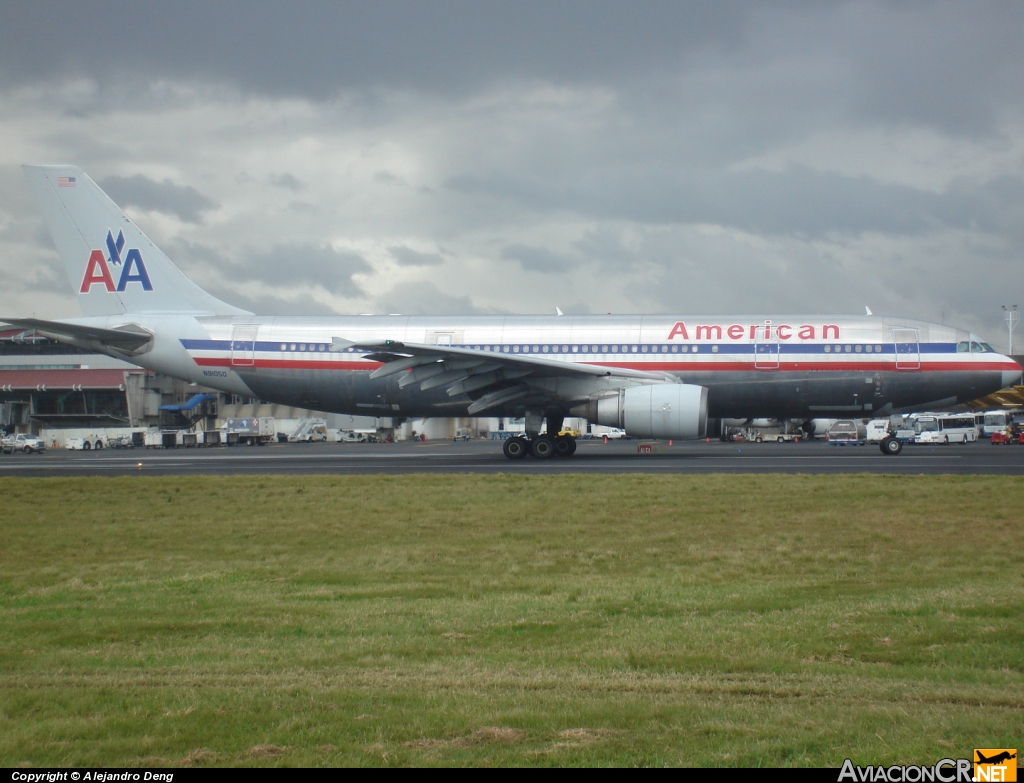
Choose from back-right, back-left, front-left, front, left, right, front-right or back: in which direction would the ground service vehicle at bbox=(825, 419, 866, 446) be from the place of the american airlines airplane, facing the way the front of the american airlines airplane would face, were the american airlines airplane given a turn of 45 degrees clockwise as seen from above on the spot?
left

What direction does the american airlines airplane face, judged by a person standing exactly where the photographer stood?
facing to the right of the viewer
